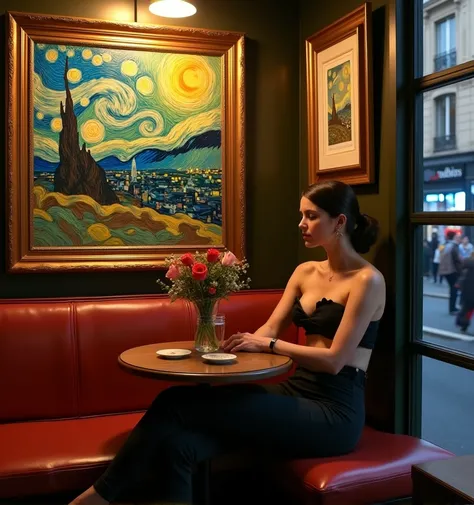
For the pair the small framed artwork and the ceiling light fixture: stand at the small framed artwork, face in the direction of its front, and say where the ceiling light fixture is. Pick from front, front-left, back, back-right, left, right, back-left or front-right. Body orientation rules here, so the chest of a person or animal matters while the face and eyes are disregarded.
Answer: front-right

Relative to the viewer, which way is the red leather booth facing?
toward the camera

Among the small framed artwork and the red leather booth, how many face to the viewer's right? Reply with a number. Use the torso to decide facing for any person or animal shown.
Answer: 0

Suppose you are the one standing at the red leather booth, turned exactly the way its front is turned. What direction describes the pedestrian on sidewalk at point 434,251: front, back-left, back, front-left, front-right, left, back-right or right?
left

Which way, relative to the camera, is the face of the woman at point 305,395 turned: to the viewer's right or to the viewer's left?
to the viewer's left

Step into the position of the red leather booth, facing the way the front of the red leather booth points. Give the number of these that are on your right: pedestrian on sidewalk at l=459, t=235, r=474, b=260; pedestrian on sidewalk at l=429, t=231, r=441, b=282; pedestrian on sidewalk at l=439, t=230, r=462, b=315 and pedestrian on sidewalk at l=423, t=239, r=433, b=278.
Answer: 0
